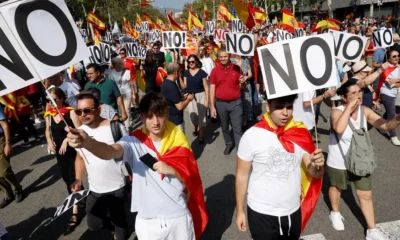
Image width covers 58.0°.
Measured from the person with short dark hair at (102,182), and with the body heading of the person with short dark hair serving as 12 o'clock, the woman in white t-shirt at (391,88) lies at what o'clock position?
The woman in white t-shirt is roughly at 7 o'clock from the person with short dark hair.

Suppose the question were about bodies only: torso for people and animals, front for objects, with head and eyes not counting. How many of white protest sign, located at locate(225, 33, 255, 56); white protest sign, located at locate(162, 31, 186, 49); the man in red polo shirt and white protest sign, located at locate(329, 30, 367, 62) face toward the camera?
4

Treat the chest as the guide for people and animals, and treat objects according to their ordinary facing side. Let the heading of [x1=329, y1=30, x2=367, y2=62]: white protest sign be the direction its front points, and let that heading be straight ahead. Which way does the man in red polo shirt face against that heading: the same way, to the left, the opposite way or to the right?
the same way

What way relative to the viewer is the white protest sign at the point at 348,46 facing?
toward the camera

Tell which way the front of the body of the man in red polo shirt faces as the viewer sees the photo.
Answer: toward the camera

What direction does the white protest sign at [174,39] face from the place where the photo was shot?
facing the viewer

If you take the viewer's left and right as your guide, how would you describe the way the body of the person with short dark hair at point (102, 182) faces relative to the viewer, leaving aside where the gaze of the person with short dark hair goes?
facing the viewer and to the left of the viewer

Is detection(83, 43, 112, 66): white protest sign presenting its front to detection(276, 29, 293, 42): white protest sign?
no

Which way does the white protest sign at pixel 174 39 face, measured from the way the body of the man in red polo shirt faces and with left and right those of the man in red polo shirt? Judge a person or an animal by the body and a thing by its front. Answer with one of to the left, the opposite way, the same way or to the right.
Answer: the same way

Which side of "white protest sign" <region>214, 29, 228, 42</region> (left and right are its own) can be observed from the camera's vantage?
front

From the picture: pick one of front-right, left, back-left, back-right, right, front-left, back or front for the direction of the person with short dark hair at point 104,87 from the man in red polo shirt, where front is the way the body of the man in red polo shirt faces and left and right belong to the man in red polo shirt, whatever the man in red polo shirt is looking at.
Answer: right

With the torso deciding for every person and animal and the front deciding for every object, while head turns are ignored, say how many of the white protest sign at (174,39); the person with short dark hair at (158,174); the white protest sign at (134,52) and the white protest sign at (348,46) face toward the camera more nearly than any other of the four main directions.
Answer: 4

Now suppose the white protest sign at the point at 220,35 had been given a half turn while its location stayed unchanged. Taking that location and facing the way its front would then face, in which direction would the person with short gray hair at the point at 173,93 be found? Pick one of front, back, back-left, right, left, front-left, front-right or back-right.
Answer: back

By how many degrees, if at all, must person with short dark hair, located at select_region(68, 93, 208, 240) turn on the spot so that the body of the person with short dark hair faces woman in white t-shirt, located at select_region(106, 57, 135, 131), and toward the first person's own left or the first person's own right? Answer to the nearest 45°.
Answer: approximately 180°

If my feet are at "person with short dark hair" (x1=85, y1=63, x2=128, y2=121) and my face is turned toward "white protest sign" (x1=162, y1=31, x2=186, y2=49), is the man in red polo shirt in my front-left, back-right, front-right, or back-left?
front-right

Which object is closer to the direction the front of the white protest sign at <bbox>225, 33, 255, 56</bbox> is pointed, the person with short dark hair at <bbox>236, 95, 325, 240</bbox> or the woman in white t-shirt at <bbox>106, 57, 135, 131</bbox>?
the person with short dark hair

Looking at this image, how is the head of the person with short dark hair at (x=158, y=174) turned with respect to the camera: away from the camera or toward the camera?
toward the camera

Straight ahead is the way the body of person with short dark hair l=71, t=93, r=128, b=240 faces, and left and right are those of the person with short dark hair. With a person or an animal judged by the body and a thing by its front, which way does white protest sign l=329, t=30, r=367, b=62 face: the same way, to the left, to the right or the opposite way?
the same way

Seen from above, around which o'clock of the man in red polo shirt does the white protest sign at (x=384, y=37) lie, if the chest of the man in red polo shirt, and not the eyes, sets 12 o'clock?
The white protest sign is roughly at 8 o'clock from the man in red polo shirt.

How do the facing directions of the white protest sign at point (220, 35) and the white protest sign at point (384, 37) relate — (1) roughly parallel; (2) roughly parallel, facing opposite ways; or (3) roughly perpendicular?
roughly parallel
